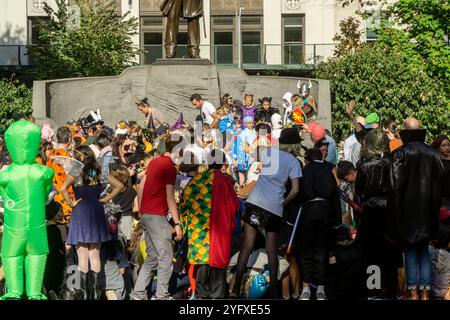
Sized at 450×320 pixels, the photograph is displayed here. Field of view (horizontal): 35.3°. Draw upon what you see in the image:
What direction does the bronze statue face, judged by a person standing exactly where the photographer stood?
facing the viewer

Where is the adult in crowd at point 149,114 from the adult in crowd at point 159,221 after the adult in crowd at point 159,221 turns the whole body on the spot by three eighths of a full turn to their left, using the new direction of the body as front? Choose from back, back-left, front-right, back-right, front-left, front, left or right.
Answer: right

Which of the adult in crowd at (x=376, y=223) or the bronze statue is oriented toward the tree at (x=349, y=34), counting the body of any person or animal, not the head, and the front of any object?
the adult in crowd

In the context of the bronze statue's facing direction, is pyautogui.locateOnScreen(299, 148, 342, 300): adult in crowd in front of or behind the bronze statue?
in front

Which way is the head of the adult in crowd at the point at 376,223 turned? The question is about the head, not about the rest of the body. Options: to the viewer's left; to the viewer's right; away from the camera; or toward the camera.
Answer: away from the camera

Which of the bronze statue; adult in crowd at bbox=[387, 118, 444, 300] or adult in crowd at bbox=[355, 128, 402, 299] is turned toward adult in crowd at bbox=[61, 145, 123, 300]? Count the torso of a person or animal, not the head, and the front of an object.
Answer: the bronze statue

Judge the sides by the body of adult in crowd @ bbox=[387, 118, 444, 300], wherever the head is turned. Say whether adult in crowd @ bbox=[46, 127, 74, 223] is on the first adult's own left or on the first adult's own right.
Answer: on the first adult's own left

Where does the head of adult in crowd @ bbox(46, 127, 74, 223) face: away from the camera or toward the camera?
away from the camera

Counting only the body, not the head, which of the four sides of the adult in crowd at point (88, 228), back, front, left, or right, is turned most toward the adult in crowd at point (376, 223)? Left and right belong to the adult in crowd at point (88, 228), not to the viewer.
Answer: right

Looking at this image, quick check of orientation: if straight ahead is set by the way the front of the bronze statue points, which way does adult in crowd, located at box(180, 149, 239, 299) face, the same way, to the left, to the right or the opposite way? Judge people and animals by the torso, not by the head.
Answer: the opposite way

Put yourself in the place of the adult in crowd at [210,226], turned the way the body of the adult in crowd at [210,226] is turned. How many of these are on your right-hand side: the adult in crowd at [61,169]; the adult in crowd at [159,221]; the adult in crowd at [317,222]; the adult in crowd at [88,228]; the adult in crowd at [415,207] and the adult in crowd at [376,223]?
3

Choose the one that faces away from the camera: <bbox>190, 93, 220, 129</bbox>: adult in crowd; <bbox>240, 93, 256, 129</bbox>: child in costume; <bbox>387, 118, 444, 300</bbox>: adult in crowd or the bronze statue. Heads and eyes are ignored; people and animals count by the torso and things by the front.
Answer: <bbox>387, 118, 444, 300</bbox>: adult in crowd

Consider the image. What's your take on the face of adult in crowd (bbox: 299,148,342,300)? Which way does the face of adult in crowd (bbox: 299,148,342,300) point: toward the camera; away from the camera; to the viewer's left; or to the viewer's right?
away from the camera

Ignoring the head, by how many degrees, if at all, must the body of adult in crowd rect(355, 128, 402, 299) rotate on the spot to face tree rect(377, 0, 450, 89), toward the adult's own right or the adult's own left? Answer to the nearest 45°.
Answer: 0° — they already face it

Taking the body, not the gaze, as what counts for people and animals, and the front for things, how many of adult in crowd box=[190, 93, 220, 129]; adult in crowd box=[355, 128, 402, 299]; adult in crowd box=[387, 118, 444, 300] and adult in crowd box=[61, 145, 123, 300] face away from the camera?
3
